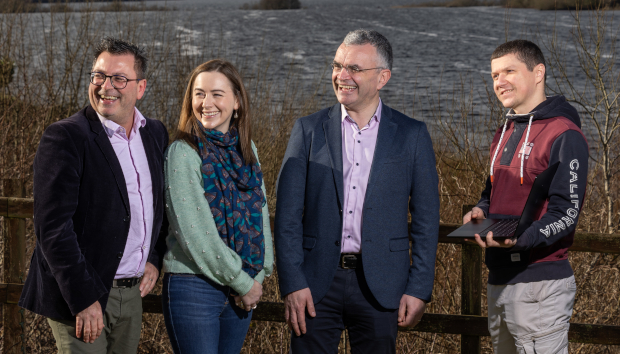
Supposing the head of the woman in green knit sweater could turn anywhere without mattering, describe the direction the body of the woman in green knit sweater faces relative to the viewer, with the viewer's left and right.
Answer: facing the viewer and to the right of the viewer

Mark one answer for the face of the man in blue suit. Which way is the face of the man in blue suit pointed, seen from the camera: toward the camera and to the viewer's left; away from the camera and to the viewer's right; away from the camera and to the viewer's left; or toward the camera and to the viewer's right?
toward the camera and to the viewer's left

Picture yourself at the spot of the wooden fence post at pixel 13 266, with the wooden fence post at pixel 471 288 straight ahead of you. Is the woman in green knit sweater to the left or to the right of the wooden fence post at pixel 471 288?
right

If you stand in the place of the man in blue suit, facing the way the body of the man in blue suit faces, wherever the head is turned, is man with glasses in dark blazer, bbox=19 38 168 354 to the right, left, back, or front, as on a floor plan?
right

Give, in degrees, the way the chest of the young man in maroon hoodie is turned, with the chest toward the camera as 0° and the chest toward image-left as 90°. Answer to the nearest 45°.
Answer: approximately 45°

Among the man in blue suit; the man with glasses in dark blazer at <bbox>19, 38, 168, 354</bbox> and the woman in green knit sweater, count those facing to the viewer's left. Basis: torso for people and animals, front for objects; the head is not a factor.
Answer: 0

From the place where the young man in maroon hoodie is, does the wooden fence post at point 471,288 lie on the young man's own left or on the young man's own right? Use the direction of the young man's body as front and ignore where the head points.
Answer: on the young man's own right

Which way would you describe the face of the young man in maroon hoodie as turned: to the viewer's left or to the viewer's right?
to the viewer's left

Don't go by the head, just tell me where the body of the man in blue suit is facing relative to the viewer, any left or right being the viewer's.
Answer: facing the viewer

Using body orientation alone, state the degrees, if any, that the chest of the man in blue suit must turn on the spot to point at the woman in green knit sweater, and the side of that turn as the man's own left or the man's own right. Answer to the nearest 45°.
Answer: approximately 90° to the man's own right

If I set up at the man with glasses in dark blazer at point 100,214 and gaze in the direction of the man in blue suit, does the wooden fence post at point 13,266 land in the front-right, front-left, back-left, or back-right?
back-left

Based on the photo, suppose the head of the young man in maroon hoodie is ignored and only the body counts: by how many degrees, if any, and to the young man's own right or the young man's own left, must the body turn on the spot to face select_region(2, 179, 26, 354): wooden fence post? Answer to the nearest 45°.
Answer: approximately 45° to the young man's own right

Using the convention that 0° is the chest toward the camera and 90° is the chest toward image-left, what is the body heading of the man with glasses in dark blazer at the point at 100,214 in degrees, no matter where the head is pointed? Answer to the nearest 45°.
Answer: approximately 315°

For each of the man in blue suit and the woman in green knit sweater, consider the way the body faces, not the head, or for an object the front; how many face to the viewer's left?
0
